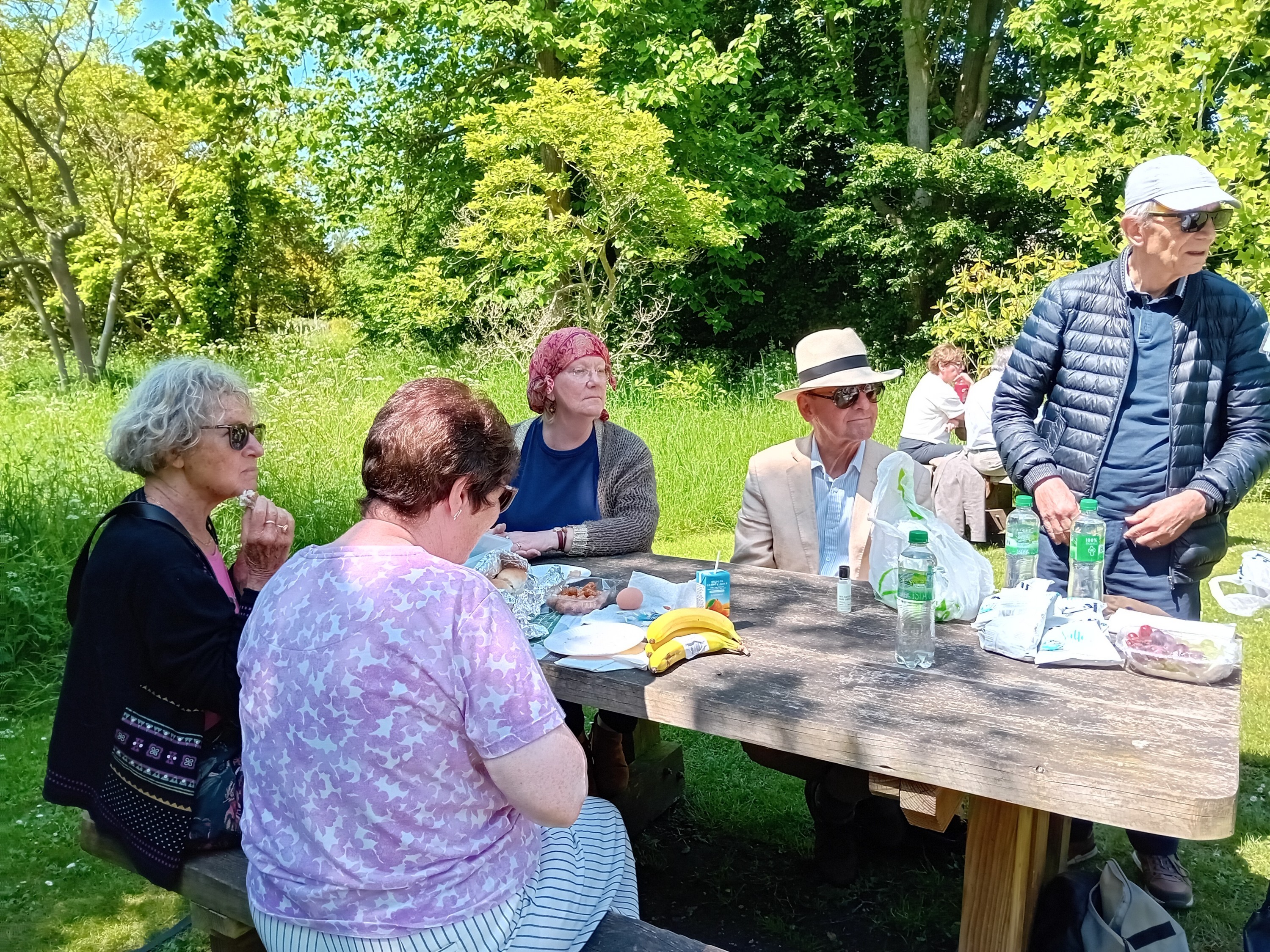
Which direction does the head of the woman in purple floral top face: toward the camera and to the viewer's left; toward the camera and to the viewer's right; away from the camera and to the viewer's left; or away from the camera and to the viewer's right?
away from the camera and to the viewer's right

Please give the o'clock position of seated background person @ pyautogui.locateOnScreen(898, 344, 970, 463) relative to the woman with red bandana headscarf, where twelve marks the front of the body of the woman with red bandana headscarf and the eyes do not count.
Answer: The seated background person is roughly at 7 o'clock from the woman with red bandana headscarf.

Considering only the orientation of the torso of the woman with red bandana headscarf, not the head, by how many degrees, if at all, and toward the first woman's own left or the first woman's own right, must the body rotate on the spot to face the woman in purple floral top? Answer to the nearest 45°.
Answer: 0° — they already face them

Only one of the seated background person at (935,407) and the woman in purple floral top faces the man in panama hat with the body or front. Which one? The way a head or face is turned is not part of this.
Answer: the woman in purple floral top

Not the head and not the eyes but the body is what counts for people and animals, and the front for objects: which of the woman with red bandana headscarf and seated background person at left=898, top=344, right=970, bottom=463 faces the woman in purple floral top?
the woman with red bandana headscarf

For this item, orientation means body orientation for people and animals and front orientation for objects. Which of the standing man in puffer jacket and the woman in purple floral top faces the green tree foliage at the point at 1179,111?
the woman in purple floral top

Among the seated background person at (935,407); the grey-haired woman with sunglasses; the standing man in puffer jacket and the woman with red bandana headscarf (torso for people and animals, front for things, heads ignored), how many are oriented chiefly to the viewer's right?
2

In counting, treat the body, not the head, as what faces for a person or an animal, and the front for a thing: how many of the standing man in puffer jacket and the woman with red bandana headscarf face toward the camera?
2

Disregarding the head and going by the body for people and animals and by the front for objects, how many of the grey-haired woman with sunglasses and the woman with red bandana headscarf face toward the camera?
1

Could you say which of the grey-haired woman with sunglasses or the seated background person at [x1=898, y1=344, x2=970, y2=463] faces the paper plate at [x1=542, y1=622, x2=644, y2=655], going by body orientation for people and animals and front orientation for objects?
the grey-haired woman with sunglasses

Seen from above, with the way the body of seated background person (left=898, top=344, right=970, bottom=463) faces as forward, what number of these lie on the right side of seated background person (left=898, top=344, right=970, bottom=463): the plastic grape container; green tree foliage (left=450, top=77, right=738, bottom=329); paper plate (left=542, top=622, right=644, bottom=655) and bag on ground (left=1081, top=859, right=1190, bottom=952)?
3

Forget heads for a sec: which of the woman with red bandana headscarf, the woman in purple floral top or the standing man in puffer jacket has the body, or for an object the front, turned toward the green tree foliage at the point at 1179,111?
the woman in purple floral top

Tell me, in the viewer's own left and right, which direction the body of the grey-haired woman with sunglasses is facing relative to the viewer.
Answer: facing to the right of the viewer

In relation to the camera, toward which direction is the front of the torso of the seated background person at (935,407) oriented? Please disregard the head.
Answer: to the viewer's right

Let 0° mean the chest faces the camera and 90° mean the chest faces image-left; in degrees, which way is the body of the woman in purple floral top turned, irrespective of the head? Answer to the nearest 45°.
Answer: approximately 225°

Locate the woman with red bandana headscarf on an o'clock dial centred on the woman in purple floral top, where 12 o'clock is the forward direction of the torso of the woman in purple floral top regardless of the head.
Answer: The woman with red bandana headscarf is roughly at 11 o'clock from the woman in purple floral top.

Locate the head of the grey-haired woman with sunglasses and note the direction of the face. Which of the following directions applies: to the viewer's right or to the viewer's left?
to the viewer's right
